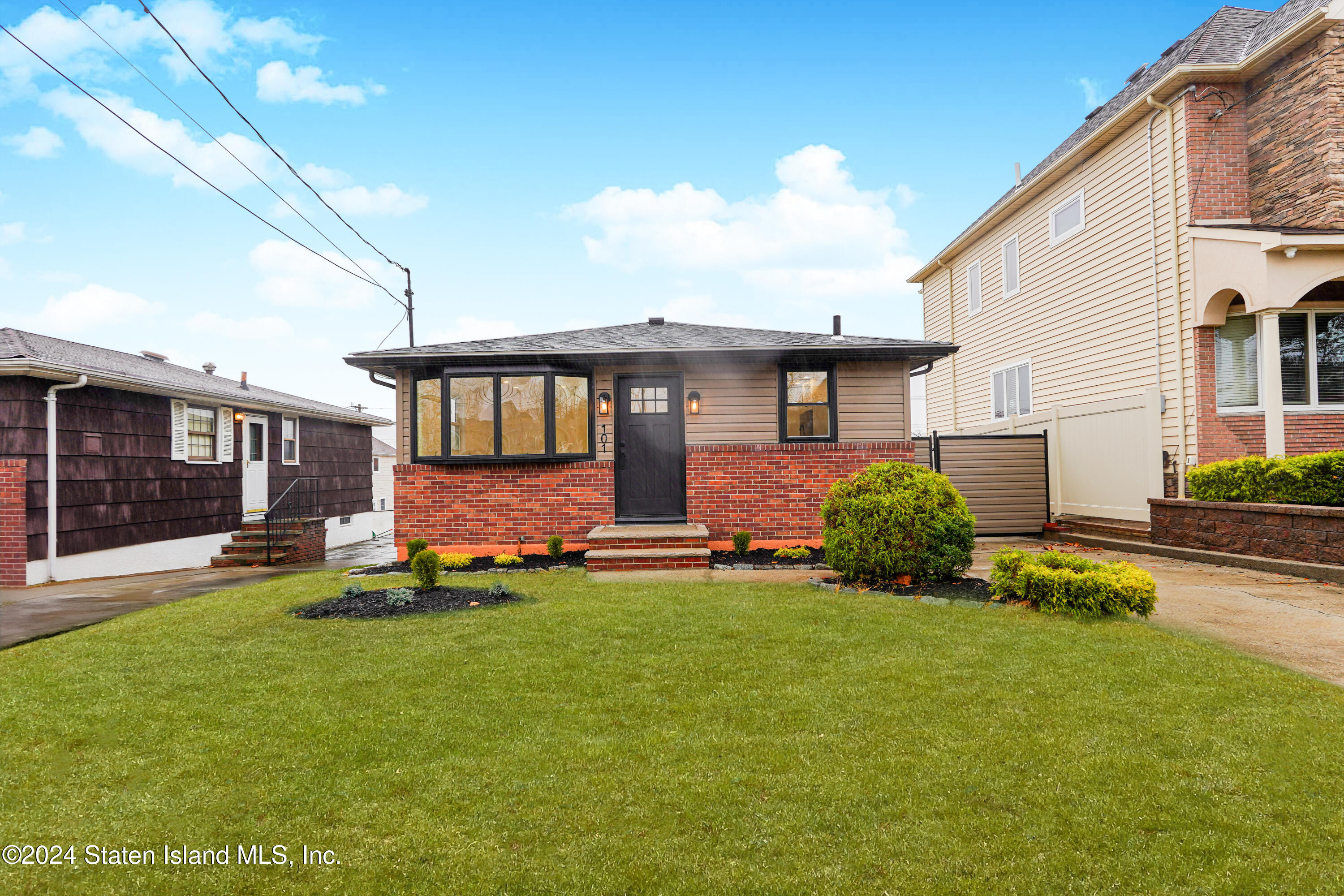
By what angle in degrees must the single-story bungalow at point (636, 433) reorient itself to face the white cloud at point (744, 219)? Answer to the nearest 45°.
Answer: approximately 180°

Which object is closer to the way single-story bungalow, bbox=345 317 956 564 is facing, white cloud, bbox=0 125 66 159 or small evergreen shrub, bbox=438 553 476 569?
the small evergreen shrub

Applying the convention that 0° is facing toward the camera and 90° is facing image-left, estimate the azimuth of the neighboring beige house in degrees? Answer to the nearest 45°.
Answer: approximately 315°

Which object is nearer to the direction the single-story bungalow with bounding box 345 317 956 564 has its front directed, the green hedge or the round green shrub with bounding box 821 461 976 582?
the round green shrub

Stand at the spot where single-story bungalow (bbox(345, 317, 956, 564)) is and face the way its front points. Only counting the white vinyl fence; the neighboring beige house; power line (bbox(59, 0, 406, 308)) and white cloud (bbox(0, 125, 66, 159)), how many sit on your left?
2

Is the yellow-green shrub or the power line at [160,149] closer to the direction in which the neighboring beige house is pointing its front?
the yellow-green shrub

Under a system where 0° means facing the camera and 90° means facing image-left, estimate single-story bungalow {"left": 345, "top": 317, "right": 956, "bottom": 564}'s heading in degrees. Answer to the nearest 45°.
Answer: approximately 0°

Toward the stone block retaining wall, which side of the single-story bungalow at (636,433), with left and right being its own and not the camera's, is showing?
left

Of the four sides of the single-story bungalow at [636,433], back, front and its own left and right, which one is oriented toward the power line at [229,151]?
right

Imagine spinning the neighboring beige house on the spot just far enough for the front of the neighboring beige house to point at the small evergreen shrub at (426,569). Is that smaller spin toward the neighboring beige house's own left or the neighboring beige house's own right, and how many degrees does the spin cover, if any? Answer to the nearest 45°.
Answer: approximately 90° to the neighboring beige house's own right
